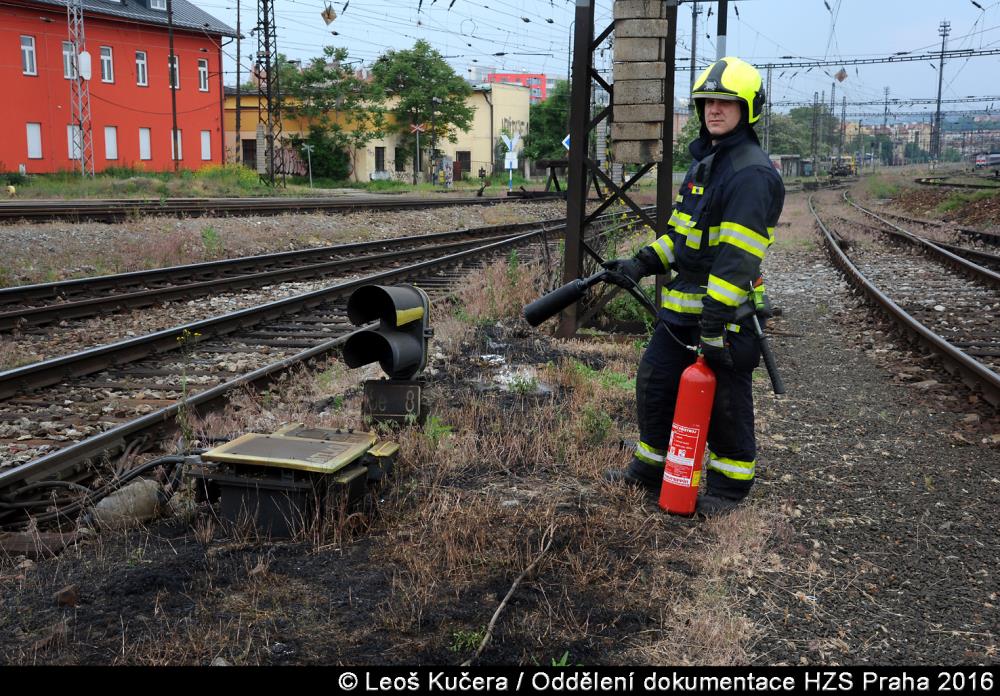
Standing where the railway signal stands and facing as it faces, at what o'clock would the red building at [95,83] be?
The red building is roughly at 4 o'clock from the railway signal.

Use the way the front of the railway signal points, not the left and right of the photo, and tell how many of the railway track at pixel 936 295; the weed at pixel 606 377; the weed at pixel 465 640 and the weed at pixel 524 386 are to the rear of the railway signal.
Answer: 3

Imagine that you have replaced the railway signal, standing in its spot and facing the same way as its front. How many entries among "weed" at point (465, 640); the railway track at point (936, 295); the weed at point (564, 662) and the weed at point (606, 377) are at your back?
2

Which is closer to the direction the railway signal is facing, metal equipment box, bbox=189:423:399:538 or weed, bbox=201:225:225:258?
the metal equipment box

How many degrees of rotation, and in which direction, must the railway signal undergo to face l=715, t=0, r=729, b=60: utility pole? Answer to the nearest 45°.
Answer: approximately 180°

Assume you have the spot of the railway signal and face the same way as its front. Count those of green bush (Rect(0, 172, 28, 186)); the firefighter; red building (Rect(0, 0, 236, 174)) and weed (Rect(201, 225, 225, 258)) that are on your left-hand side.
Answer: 1

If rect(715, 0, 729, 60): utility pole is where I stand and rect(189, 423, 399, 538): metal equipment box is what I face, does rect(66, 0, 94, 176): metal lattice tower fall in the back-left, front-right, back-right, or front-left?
back-right

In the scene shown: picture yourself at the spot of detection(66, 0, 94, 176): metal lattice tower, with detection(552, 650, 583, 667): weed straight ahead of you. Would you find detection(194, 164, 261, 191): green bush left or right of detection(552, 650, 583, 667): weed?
left

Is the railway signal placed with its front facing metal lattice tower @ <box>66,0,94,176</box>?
no

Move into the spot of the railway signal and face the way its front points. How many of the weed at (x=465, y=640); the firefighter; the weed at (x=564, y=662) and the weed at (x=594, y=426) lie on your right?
0

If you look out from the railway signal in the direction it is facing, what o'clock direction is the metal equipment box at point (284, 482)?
The metal equipment box is roughly at 11 o'clock from the railway signal.

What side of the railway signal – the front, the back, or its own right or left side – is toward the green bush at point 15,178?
right

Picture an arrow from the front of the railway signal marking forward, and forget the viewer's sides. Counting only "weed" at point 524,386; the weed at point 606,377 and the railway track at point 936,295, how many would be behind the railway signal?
3

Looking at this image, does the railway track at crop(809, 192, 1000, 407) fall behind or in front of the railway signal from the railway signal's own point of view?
behind

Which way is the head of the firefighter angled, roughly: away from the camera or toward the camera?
toward the camera

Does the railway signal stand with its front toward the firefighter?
no

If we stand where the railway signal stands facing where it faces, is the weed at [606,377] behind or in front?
behind

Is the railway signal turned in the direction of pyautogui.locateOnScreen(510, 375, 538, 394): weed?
no

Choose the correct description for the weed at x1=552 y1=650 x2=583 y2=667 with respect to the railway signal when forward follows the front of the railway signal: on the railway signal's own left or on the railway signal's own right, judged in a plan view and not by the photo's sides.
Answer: on the railway signal's own left
